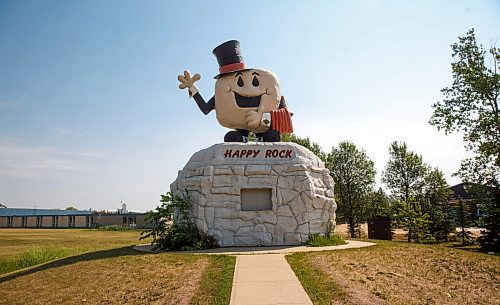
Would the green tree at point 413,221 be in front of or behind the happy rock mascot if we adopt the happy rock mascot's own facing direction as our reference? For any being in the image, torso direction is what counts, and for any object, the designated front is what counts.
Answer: behind

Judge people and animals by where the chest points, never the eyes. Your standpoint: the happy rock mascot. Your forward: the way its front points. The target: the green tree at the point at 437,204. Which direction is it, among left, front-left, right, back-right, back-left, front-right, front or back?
back-left

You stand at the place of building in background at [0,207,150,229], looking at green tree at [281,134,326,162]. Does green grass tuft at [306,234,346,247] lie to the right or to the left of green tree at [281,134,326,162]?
right

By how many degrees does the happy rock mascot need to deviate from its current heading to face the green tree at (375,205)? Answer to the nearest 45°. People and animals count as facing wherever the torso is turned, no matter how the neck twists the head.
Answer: approximately 135° to its left

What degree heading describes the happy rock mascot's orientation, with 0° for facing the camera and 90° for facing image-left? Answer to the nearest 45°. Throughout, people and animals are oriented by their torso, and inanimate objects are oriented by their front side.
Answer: approximately 0°

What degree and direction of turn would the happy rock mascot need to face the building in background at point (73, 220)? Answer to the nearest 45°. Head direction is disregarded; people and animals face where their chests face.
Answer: approximately 135° to its right
